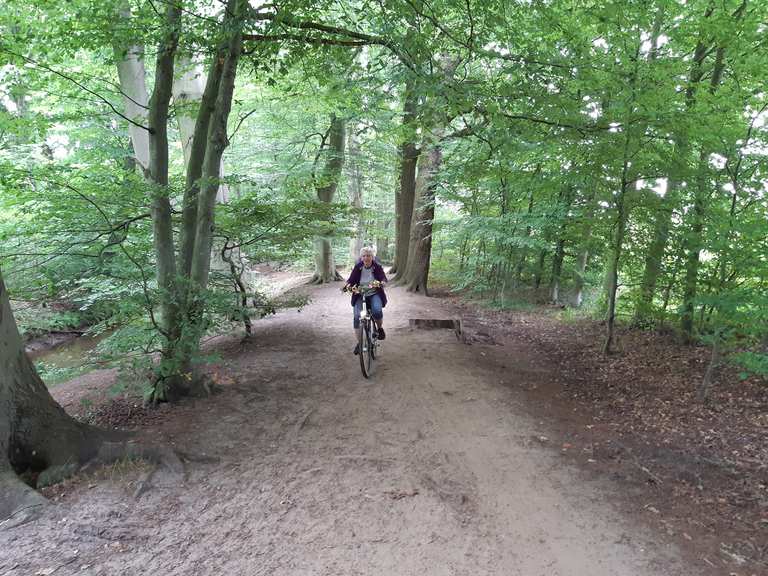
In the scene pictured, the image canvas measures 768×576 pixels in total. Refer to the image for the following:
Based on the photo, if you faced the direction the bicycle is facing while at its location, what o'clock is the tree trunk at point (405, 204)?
The tree trunk is roughly at 6 o'clock from the bicycle.

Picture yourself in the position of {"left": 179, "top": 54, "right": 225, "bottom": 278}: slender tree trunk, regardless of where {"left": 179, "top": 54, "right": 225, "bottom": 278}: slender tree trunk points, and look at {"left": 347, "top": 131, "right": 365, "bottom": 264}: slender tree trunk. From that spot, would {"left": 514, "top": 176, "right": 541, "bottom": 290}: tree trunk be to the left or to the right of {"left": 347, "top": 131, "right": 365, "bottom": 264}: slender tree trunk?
right

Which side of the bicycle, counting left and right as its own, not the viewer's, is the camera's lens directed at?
front

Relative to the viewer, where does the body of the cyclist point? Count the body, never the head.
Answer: toward the camera

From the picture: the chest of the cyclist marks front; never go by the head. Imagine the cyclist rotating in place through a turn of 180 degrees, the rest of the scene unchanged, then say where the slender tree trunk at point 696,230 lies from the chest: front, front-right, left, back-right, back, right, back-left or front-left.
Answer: right

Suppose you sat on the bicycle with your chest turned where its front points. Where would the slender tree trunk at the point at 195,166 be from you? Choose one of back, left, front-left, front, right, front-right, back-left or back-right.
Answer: right

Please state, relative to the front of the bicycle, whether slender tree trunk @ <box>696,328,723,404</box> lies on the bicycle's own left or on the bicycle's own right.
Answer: on the bicycle's own left

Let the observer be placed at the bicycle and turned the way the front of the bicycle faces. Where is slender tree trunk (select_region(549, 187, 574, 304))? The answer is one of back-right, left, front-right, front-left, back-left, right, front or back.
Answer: back-left

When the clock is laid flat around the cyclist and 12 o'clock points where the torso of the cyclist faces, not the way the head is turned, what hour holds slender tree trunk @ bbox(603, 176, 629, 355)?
The slender tree trunk is roughly at 9 o'clock from the cyclist.

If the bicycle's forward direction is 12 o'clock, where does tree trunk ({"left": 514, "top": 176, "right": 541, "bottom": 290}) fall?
The tree trunk is roughly at 7 o'clock from the bicycle.

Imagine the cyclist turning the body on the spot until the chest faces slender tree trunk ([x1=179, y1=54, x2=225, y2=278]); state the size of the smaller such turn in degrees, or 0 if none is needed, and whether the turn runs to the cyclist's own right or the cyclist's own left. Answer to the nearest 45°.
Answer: approximately 90° to the cyclist's own right

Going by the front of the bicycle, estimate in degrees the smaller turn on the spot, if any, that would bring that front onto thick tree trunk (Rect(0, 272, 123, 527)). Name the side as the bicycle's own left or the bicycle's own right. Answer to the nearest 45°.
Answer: approximately 45° to the bicycle's own right

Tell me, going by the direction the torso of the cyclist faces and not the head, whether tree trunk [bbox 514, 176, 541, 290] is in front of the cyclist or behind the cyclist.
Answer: behind

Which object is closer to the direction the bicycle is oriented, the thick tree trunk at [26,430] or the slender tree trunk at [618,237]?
the thick tree trunk

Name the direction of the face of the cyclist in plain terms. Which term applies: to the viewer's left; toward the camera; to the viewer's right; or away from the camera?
toward the camera

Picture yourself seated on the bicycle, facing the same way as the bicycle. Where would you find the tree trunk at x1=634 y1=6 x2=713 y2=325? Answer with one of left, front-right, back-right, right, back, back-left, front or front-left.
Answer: left

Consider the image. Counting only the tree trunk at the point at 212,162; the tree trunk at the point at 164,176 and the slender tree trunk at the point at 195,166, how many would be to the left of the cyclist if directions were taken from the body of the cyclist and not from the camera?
0

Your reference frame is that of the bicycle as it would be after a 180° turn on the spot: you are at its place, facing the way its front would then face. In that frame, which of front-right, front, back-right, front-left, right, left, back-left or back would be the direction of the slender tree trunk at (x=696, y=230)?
right

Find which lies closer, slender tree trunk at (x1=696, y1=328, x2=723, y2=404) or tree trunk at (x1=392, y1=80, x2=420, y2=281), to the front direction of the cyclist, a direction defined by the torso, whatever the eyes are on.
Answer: the slender tree trunk
